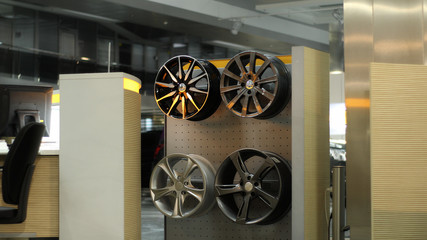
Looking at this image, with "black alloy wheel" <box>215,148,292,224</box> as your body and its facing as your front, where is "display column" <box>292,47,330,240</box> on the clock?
The display column is roughly at 8 o'clock from the black alloy wheel.

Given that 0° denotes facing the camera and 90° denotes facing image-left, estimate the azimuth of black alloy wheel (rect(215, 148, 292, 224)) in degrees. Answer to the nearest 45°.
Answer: approximately 45°

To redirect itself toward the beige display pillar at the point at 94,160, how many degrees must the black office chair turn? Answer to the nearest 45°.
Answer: approximately 135° to its right

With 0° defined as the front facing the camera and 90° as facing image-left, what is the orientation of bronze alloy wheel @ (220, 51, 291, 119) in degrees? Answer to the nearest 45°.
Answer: approximately 45°

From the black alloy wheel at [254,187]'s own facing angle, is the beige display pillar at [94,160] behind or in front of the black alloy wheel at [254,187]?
in front

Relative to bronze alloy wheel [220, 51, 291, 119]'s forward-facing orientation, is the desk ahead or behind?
ahead

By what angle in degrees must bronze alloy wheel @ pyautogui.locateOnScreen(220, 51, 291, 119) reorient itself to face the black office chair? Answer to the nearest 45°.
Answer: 0° — it already faces it

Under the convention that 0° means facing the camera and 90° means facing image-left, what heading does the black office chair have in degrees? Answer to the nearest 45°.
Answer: approximately 90°
